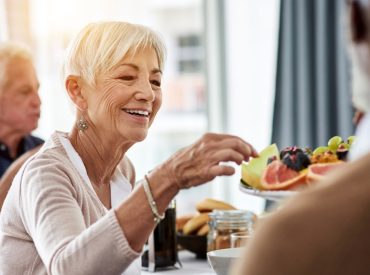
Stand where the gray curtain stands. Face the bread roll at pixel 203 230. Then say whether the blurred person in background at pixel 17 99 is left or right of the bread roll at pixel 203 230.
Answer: right

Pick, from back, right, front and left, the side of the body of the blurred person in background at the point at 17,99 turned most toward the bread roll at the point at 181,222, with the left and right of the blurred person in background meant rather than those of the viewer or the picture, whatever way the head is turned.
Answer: front

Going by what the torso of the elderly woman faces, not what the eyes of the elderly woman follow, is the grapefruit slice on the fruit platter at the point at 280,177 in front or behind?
in front

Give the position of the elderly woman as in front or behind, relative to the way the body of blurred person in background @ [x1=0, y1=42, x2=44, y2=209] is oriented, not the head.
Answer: in front

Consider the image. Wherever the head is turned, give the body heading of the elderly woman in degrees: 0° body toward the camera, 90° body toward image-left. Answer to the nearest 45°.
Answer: approximately 315°

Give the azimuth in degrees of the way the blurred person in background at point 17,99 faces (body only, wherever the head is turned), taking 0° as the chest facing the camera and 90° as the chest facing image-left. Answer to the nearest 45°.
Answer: approximately 315°

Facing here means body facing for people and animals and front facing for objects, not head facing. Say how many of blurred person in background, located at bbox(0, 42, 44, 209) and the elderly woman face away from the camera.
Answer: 0
